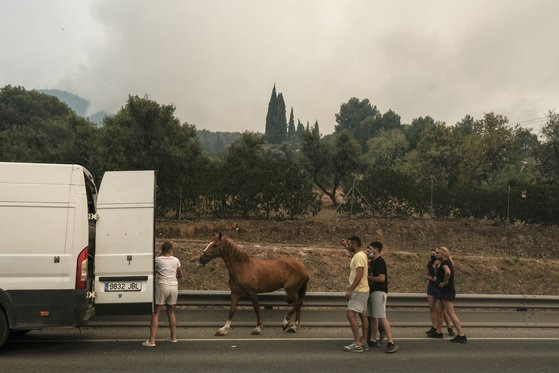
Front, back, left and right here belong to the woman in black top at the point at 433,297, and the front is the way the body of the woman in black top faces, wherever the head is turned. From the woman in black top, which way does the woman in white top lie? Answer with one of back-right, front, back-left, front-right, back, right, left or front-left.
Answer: front-left

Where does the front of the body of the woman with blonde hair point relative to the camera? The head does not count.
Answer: to the viewer's left

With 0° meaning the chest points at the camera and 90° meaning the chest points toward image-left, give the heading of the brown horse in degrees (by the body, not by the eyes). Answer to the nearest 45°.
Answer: approximately 90°

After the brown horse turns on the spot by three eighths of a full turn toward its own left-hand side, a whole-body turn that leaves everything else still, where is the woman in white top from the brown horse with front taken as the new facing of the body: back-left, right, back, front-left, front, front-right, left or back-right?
right

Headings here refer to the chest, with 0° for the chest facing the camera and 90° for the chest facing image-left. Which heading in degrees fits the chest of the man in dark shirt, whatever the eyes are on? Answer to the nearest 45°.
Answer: approximately 90°

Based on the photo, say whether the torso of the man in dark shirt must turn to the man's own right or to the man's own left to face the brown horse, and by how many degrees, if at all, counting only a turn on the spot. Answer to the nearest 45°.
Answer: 0° — they already face it

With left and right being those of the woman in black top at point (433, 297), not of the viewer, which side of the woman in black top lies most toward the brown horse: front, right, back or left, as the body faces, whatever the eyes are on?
front

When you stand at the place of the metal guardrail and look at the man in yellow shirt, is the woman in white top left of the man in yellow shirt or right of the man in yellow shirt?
right

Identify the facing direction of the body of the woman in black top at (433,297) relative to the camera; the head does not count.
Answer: to the viewer's left

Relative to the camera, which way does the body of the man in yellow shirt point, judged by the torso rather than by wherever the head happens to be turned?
to the viewer's left
